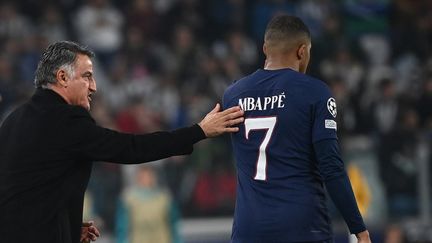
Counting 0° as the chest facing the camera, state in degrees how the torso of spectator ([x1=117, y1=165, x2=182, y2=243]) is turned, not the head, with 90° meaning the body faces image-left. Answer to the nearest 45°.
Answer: approximately 0°

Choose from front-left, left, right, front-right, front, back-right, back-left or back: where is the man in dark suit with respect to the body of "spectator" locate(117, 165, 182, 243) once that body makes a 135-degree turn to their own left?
back-right

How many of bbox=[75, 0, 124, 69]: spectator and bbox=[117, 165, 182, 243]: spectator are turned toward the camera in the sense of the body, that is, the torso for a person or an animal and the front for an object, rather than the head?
2

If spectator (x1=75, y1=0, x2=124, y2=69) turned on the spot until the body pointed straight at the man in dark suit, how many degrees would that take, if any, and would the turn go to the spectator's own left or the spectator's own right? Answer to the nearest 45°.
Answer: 0° — they already face them

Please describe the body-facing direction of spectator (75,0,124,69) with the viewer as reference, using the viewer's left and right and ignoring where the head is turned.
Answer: facing the viewer

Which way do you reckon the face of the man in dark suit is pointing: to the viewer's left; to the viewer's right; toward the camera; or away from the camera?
to the viewer's right
